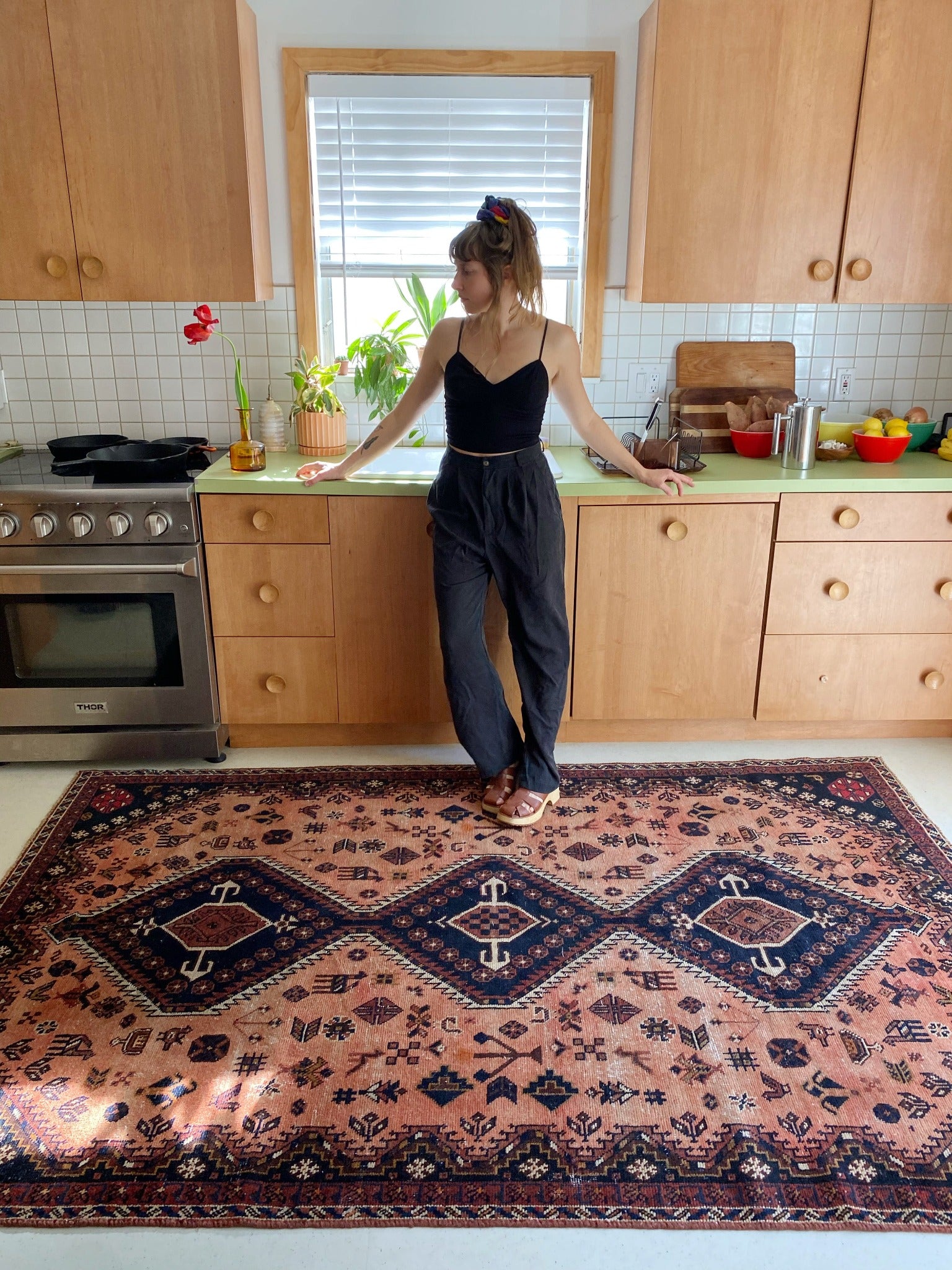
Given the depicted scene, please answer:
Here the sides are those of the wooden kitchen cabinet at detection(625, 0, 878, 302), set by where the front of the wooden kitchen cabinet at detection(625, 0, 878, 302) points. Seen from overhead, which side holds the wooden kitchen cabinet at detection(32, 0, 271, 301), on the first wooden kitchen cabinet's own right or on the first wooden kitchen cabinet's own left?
on the first wooden kitchen cabinet's own right

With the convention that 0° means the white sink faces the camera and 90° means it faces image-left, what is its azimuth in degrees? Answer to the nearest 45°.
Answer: approximately 0°

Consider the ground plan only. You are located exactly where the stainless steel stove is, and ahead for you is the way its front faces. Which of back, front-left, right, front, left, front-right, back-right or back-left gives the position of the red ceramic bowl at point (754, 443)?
left

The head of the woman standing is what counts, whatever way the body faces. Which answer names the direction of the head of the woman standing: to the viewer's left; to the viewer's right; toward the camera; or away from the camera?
to the viewer's left

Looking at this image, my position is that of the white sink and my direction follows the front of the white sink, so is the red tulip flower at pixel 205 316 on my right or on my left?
on my right

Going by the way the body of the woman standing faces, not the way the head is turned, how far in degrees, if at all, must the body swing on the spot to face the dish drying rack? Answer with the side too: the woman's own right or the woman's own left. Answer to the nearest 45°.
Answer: approximately 135° to the woman's own left
